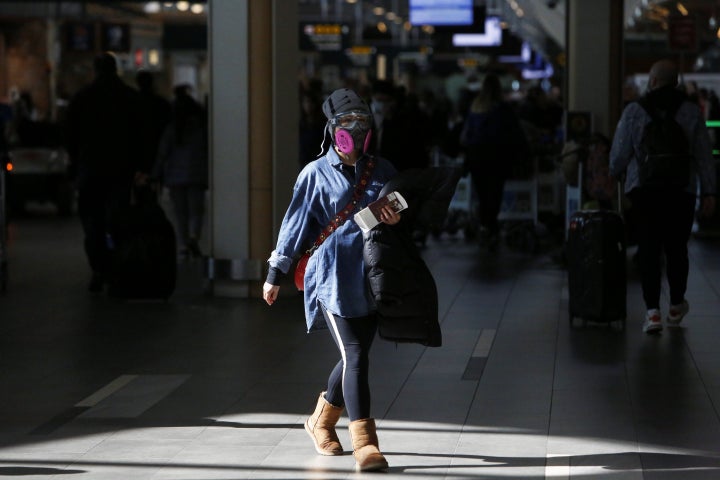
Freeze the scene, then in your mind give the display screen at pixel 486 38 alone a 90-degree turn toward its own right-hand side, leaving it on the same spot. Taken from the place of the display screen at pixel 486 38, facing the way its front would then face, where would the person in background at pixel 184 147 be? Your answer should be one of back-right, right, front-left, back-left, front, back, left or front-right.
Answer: left

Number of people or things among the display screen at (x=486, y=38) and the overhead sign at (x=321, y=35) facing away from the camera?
0

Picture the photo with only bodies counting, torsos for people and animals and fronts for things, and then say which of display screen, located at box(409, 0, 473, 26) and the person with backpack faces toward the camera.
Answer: the display screen

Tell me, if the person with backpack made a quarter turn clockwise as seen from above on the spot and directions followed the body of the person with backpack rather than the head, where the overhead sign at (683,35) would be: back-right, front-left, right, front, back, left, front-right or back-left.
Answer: left

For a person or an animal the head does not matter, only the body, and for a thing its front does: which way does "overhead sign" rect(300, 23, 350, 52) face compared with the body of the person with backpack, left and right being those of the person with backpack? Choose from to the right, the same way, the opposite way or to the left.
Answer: the opposite way

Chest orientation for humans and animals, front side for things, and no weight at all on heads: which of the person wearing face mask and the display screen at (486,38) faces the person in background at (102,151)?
the display screen

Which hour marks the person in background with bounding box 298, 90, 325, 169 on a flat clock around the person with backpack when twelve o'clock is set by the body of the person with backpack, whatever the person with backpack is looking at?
The person in background is roughly at 11 o'clock from the person with backpack.

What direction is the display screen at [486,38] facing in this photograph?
toward the camera

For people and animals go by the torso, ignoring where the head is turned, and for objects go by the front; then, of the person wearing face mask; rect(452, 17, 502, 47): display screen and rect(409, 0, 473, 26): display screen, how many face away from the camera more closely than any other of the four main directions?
0

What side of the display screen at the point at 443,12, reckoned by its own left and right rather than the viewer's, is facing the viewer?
front

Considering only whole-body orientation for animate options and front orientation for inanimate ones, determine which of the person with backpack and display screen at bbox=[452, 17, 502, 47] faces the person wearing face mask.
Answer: the display screen

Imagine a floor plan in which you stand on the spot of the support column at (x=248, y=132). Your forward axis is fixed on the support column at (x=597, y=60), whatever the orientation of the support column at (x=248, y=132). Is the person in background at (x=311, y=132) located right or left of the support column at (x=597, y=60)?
left

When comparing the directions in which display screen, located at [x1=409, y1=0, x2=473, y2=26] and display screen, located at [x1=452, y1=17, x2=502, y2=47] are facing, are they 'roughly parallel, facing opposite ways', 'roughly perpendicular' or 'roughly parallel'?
roughly parallel

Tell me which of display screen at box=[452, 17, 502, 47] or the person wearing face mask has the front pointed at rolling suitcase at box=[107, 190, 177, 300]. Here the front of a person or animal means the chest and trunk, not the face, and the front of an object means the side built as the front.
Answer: the display screen

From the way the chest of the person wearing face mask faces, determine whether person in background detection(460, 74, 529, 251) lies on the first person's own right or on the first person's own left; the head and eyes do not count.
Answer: on the first person's own left

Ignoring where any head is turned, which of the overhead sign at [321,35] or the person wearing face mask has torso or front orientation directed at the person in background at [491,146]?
the overhead sign

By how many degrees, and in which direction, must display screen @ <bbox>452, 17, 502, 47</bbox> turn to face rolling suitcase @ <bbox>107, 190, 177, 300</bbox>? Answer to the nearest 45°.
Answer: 0° — it already faces it

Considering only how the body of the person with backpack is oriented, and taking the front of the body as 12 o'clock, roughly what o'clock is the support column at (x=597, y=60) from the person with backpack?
The support column is roughly at 12 o'clock from the person with backpack.

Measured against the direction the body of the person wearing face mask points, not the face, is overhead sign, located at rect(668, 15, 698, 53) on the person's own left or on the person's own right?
on the person's own left

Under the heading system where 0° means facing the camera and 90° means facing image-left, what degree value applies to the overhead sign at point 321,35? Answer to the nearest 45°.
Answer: approximately 0°

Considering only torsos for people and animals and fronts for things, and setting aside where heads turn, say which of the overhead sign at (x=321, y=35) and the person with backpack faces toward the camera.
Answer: the overhead sign
